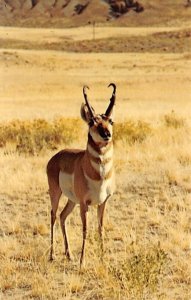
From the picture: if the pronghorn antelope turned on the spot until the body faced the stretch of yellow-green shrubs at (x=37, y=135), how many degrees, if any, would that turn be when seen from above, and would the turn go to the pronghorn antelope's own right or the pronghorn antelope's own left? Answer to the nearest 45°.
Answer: approximately 135° to the pronghorn antelope's own left

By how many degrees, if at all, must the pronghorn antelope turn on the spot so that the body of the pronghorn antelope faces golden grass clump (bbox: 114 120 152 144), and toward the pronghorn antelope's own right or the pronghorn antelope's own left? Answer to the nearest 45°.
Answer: approximately 135° to the pronghorn antelope's own left

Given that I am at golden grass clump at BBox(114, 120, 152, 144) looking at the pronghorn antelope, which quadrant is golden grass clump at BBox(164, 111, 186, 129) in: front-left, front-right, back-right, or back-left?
back-left

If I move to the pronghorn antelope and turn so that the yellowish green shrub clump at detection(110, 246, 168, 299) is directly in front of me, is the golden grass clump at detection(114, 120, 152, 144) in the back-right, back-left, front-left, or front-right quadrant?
back-left

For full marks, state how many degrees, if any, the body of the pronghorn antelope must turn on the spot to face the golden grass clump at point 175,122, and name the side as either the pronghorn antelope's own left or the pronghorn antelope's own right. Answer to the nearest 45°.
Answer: approximately 135° to the pronghorn antelope's own left

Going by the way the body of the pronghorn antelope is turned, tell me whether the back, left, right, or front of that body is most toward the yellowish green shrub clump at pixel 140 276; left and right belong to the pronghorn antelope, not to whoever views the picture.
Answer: front
